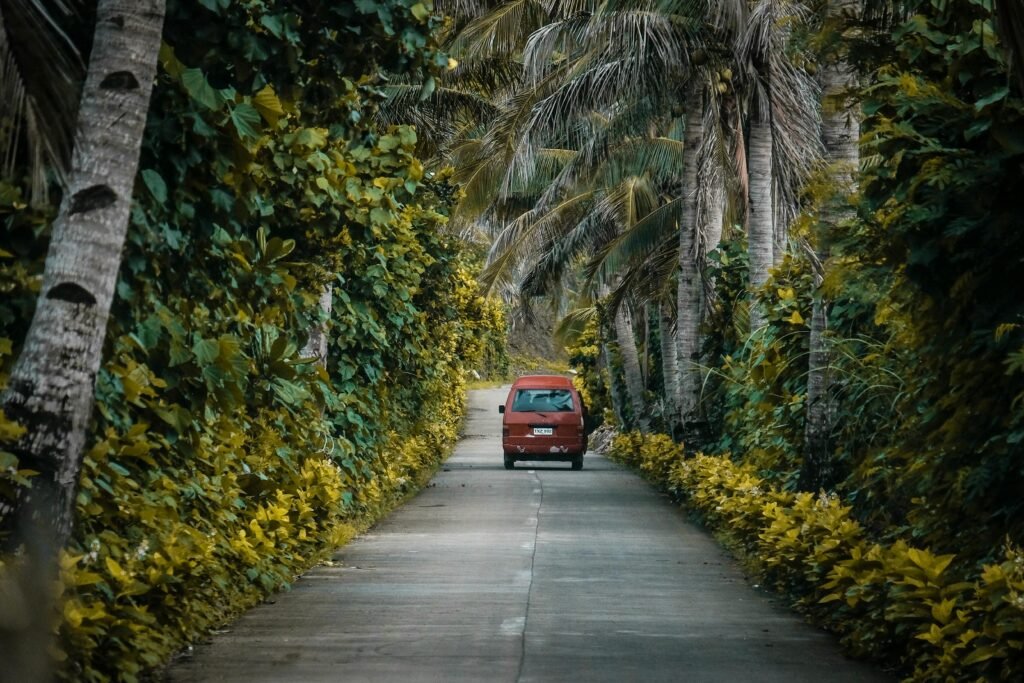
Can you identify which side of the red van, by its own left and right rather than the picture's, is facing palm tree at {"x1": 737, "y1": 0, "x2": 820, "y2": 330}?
back

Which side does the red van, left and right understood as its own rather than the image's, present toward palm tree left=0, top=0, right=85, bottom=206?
back

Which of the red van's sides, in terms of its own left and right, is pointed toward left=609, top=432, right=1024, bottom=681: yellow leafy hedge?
back

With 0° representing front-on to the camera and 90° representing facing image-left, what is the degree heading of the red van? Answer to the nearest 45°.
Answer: approximately 180°
